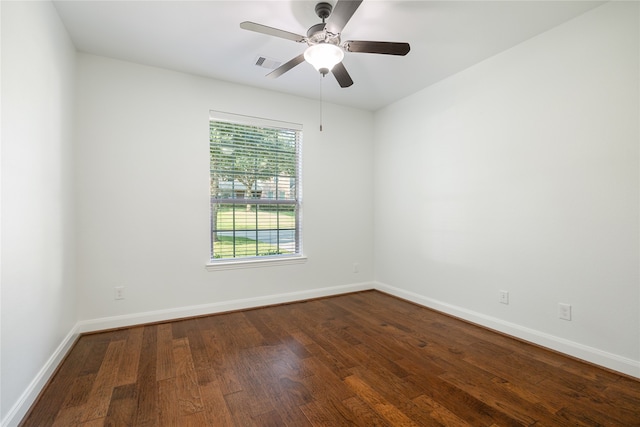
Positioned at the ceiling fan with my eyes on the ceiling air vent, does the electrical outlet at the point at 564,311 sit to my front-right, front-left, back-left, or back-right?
back-right

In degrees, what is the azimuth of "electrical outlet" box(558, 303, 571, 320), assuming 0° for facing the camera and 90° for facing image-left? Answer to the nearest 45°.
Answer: approximately 45°

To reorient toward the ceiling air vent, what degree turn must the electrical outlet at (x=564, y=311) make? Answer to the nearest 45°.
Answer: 0° — it already faces it

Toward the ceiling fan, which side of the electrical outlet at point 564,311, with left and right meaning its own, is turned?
front

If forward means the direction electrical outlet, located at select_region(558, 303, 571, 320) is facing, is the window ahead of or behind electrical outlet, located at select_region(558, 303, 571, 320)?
ahead
